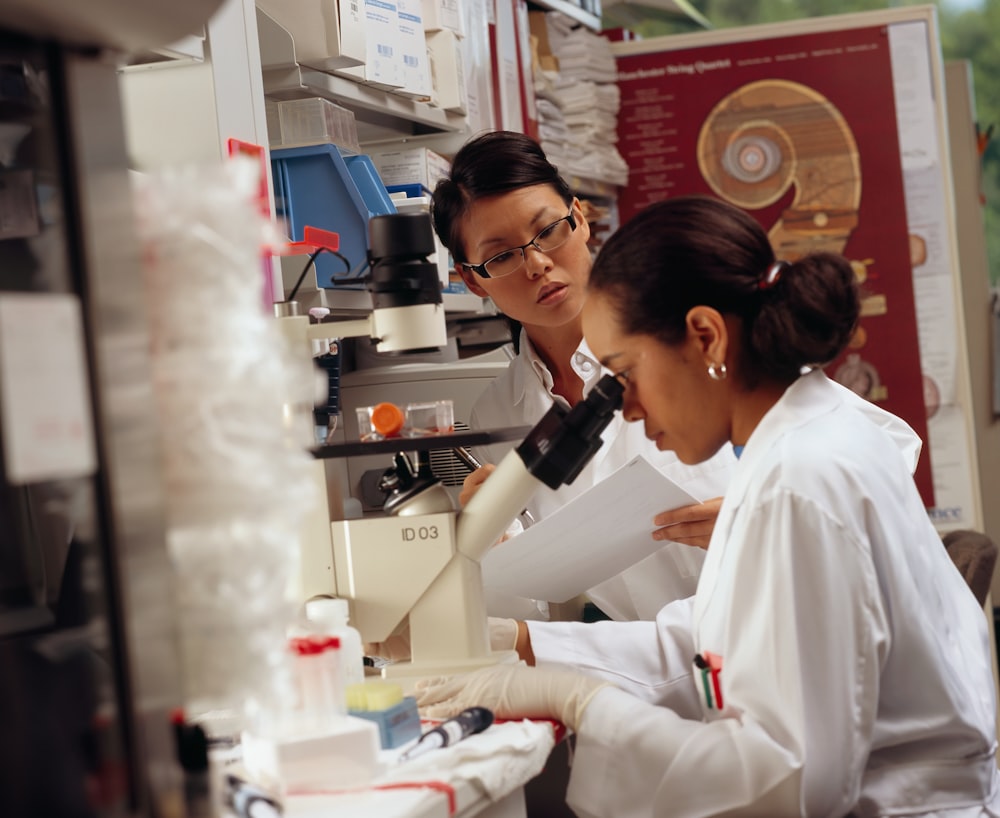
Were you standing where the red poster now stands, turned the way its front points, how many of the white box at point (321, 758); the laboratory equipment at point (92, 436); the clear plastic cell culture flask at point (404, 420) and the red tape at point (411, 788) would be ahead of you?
4

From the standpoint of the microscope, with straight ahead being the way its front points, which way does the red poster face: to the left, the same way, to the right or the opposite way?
to the right

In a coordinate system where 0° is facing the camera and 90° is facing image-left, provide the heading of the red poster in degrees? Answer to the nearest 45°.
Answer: approximately 0°

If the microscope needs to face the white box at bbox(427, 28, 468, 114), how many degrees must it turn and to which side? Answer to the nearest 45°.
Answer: approximately 90° to its left

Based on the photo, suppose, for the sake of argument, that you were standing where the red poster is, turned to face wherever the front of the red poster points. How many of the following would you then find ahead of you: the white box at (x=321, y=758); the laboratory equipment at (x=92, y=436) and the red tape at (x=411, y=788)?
3

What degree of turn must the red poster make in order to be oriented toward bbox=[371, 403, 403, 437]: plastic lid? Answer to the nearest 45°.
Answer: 0° — it already faces it

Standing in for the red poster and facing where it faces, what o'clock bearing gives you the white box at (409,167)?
The white box is roughly at 1 o'clock from the red poster.

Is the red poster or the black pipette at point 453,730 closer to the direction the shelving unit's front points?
the black pipette

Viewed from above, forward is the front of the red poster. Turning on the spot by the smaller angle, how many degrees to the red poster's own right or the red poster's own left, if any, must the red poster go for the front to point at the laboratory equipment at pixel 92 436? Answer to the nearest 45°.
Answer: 0° — it already faces it

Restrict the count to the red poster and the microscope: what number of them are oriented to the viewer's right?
1

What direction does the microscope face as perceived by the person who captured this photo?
facing to the right of the viewer

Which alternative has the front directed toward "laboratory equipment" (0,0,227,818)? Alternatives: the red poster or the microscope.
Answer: the red poster
